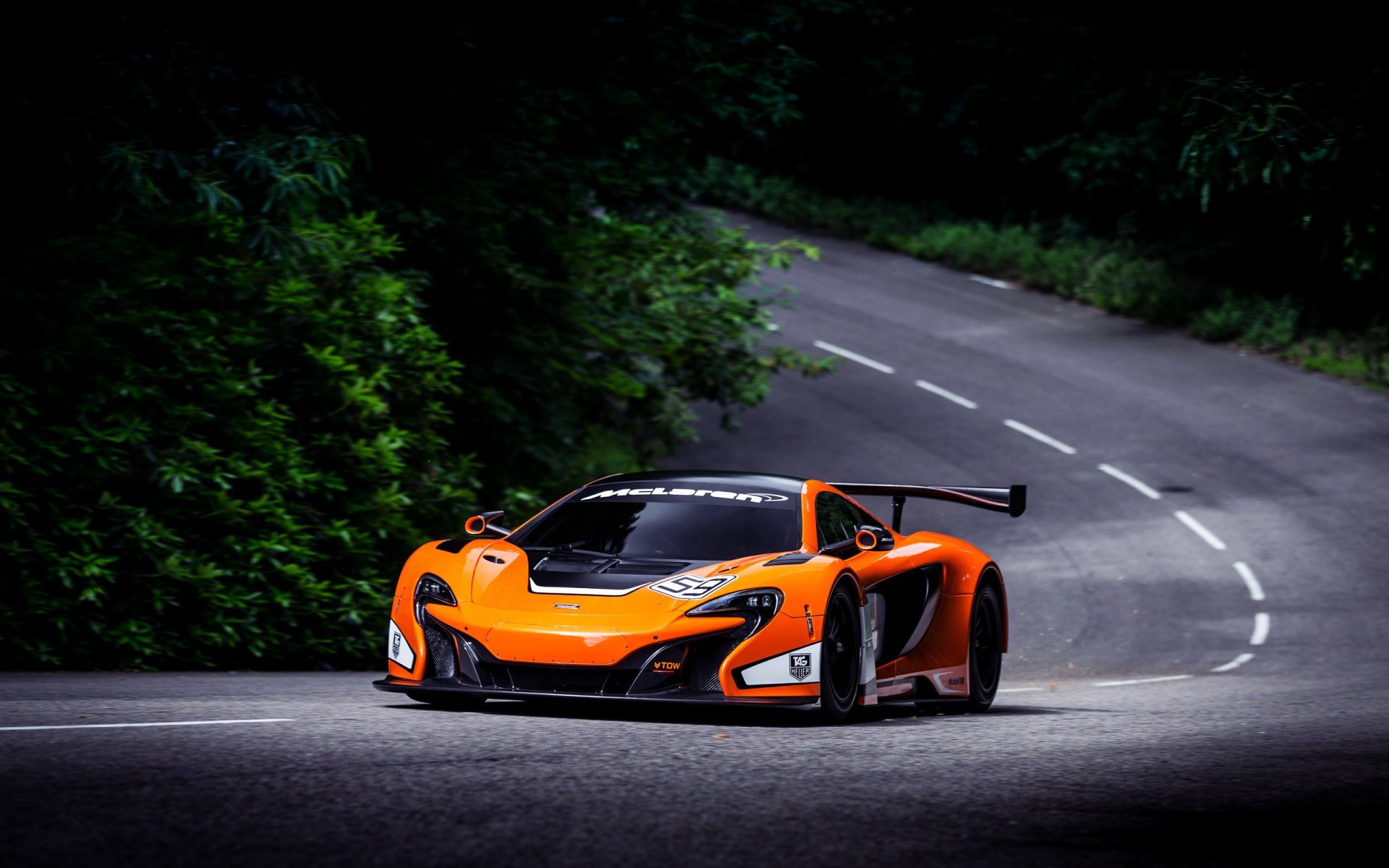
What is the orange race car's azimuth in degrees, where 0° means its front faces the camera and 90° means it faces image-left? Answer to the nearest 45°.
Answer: approximately 45°
